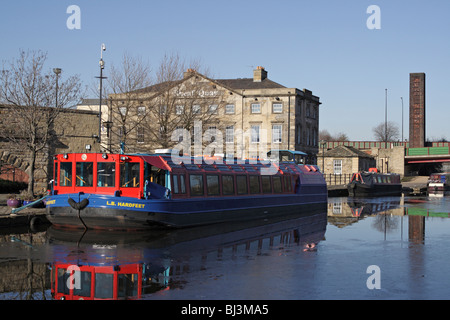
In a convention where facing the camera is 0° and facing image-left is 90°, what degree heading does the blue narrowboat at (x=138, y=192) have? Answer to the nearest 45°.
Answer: approximately 45°

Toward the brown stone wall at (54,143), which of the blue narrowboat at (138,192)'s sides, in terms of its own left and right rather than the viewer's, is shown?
right
